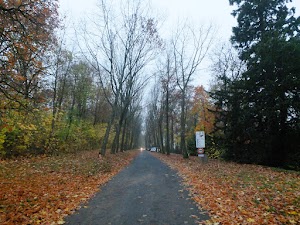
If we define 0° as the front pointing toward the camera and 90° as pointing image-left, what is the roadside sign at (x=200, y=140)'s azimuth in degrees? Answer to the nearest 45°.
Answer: approximately 0°

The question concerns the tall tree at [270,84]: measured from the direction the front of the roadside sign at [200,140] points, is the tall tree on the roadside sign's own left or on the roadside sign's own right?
on the roadside sign's own left
